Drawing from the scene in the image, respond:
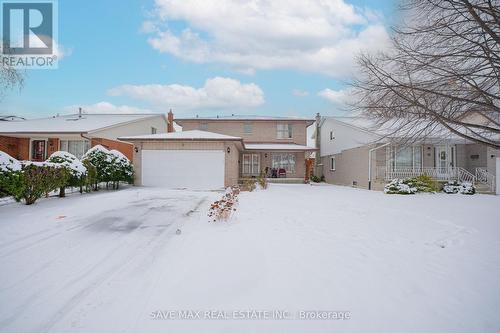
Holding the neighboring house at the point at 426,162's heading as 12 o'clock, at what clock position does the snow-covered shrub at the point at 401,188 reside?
The snow-covered shrub is roughly at 2 o'clock from the neighboring house.

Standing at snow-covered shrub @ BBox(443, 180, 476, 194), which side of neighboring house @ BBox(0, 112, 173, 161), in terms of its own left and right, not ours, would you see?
left

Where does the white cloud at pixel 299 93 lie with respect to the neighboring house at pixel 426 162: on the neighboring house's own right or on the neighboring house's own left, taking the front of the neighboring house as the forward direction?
on the neighboring house's own right

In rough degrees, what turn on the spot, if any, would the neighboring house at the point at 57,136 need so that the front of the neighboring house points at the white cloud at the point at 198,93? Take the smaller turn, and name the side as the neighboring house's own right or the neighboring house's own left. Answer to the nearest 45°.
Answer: approximately 135° to the neighboring house's own left

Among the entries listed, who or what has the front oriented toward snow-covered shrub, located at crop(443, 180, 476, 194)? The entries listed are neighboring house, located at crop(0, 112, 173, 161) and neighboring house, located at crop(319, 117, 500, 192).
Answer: neighboring house, located at crop(319, 117, 500, 192)

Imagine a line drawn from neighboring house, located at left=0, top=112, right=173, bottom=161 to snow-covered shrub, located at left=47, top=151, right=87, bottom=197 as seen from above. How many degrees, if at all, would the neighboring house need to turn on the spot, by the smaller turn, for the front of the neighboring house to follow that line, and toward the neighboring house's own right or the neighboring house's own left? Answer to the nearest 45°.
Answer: approximately 45° to the neighboring house's own left

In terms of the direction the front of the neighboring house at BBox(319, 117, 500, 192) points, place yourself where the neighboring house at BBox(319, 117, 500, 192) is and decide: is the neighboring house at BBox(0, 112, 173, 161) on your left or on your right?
on your right

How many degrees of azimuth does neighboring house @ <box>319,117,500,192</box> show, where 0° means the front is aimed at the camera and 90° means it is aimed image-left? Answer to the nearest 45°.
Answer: approximately 315°

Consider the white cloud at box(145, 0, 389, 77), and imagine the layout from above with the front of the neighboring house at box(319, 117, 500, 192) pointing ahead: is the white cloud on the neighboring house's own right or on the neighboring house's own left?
on the neighboring house's own right

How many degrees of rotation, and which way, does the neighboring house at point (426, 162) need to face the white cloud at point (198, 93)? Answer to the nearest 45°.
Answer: approximately 135° to its right

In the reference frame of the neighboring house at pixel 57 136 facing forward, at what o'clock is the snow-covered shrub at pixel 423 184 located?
The snow-covered shrub is roughly at 9 o'clock from the neighboring house.

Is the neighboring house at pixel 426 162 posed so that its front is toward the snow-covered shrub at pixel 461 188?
yes

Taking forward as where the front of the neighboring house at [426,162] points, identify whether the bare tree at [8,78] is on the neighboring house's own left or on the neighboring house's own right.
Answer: on the neighboring house's own right

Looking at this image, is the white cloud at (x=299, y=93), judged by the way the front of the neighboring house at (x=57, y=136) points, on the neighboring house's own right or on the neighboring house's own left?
on the neighboring house's own left
